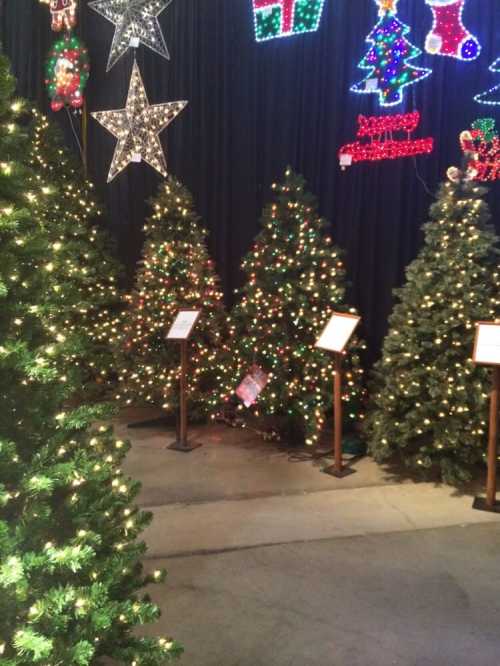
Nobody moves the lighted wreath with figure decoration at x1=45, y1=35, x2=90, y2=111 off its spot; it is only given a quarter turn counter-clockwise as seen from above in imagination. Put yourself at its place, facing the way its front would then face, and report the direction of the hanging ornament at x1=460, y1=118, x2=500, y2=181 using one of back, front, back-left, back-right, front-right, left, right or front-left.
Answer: front-right

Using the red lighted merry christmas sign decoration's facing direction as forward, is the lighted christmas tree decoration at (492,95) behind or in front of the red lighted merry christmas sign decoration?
behind

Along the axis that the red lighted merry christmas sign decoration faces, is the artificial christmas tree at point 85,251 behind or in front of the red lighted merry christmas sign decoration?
in front

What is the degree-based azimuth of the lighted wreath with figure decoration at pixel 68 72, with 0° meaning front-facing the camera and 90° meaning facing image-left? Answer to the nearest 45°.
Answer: approximately 0°

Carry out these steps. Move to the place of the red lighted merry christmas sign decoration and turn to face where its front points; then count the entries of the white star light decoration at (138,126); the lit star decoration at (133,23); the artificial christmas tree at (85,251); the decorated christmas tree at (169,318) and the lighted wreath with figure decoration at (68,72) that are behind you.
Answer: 0

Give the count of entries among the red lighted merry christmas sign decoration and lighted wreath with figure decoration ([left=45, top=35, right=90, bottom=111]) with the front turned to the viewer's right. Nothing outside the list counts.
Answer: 0
